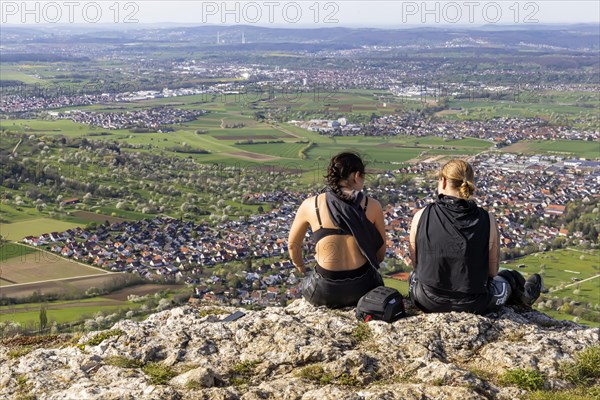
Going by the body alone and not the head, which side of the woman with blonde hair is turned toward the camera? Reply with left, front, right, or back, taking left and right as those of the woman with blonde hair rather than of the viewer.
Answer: back

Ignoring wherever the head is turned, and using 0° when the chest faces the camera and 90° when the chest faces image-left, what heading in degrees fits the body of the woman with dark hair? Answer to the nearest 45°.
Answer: approximately 180°

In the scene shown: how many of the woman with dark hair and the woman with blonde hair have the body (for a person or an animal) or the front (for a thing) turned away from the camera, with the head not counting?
2

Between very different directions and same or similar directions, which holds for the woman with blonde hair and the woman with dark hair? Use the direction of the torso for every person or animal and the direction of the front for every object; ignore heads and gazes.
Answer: same or similar directions

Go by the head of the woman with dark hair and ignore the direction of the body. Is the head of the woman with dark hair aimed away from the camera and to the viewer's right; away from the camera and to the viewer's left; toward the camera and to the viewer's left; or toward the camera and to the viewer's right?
away from the camera and to the viewer's right
